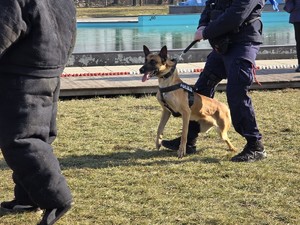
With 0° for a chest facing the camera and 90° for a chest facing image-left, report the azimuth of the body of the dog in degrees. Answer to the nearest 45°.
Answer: approximately 45°

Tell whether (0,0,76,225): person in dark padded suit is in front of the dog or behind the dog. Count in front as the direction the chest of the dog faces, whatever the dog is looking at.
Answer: in front

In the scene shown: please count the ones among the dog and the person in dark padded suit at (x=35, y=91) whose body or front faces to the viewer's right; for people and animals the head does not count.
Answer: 0

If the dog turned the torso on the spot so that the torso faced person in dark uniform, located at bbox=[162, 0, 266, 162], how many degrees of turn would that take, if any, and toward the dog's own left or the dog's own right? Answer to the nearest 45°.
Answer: approximately 135° to the dog's own left
